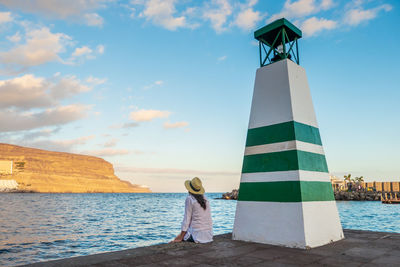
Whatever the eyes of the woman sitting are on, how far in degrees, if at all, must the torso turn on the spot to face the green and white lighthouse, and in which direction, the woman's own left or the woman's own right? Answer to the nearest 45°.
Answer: approximately 135° to the woman's own right

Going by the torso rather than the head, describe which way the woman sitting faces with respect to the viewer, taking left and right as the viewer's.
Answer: facing away from the viewer and to the left of the viewer
